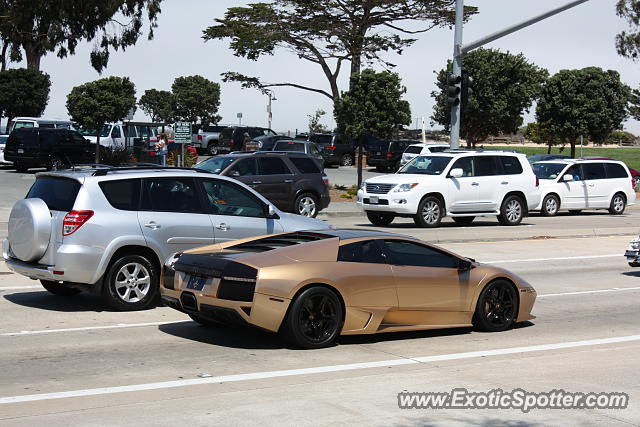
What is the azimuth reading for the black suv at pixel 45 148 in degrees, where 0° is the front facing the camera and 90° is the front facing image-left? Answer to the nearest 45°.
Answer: approximately 225°

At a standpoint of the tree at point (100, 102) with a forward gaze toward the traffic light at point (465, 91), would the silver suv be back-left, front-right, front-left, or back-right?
front-right

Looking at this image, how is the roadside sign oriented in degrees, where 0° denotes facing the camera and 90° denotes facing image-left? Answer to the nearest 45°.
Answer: approximately 0°

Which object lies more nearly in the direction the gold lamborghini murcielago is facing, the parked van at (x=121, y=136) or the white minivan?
the white minivan

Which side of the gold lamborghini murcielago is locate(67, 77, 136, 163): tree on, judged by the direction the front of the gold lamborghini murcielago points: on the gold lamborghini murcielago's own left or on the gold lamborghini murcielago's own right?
on the gold lamborghini murcielago's own left

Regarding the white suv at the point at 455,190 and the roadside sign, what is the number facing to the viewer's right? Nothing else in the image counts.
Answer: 0

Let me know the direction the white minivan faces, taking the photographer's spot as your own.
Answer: facing the viewer and to the left of the viewer

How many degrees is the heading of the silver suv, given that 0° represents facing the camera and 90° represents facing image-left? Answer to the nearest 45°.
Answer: approximately 225°

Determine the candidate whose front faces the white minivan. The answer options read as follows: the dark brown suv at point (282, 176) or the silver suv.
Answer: the silver suv

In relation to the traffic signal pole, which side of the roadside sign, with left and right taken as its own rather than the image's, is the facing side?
left

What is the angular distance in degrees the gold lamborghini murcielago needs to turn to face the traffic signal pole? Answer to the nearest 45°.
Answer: approximately 45° to its left

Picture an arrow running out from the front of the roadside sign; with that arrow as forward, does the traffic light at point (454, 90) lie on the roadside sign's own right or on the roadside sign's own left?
on the roadside sign's own left

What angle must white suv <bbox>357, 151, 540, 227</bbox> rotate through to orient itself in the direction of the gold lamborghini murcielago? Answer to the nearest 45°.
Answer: approximately 45° to its left

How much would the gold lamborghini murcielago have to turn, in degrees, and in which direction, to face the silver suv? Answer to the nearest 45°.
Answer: approximately 90° to its left

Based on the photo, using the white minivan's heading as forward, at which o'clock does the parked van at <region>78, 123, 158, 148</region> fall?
The parked van is roughly at 2 o'clock from the white minivan.

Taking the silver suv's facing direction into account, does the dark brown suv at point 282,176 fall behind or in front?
in front

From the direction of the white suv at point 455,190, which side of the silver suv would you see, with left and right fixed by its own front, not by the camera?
front

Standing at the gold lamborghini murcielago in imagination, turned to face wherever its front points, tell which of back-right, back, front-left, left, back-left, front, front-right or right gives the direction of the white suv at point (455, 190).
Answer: front-left

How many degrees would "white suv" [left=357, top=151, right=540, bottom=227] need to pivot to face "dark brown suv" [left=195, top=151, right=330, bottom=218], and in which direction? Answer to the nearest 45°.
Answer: approximately 45° to its right
